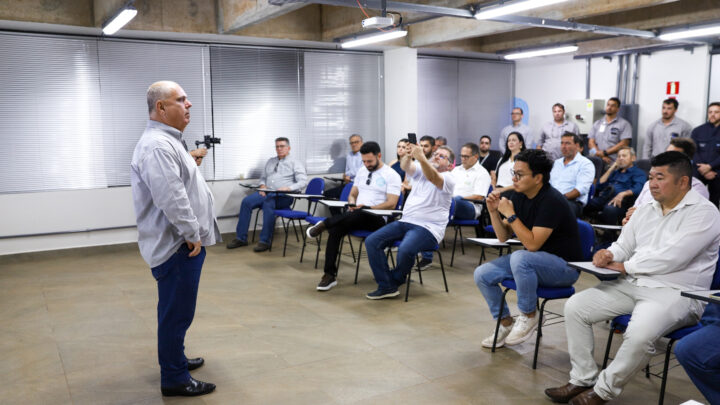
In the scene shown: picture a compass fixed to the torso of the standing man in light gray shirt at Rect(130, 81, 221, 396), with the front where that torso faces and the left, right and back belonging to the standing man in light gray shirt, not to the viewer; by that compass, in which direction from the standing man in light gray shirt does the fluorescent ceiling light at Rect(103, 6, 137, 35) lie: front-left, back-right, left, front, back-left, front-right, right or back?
left

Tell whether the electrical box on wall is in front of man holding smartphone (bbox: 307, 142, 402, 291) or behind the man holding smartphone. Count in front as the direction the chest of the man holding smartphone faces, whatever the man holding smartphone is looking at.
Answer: behind

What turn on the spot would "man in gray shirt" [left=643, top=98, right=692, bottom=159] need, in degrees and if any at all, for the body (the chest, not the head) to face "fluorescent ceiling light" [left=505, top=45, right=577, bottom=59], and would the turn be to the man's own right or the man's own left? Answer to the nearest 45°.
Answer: approximately 45° to the man's own right

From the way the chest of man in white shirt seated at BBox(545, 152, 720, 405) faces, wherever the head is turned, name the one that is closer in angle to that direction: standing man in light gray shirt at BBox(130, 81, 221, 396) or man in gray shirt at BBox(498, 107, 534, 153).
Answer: the standing man in light gray shirt

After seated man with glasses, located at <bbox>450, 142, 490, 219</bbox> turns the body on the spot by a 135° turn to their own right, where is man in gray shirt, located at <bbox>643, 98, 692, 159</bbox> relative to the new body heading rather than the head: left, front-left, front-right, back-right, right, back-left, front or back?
front-right

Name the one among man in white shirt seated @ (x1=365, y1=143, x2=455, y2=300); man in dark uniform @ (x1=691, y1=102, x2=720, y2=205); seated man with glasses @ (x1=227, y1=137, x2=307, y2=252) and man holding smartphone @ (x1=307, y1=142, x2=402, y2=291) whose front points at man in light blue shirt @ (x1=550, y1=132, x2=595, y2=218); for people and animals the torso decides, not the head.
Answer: the man in dark uniform

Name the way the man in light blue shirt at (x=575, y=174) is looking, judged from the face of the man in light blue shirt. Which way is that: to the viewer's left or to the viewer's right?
to the viewer's left

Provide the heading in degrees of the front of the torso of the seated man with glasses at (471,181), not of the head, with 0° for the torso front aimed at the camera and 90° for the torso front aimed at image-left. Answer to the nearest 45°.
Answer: approximately 45°

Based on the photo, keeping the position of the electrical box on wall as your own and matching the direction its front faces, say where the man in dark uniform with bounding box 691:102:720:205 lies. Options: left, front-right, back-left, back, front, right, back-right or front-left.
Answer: left

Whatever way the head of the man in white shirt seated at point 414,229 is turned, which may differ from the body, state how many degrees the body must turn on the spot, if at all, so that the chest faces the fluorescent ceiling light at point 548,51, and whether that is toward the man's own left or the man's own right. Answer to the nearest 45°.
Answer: approximately 180°

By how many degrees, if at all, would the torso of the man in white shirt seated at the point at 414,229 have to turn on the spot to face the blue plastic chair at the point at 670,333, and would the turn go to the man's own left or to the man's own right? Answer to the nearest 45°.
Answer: approximately 90° to the man's own left

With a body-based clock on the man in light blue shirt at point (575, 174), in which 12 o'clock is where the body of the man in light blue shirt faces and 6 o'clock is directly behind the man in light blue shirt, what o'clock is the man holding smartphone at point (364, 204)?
The man holding smartphone is roughly at 12 o'clock from the man in light blue shirt.
